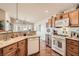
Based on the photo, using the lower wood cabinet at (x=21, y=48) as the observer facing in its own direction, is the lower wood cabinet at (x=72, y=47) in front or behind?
in front

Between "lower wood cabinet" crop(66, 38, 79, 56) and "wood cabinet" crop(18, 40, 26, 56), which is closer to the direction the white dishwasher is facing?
the lower wood cabinet

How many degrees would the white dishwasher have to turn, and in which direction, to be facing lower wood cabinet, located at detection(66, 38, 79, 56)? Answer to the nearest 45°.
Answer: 0° — it already faces it

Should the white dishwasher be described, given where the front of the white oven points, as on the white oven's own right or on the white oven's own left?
on the white oven's own right

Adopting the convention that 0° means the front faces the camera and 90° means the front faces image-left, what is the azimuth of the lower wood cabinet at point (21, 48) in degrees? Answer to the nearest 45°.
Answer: approximately 315°

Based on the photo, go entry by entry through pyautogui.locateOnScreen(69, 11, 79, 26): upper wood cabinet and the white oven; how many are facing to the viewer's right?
0

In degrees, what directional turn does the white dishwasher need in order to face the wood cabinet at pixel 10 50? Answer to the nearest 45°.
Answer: approximately 90° to its right

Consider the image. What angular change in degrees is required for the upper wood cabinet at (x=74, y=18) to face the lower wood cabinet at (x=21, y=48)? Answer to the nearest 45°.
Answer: approximately 45° to its right

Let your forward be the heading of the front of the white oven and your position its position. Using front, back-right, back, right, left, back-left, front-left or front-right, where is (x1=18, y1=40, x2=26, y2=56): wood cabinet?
front-right

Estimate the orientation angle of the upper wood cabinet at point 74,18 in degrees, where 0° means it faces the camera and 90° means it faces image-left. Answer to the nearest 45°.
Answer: approximately 45°

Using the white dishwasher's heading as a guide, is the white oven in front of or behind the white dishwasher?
in front

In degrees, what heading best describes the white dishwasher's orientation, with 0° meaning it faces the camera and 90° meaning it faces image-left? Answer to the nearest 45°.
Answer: approximately 315°
